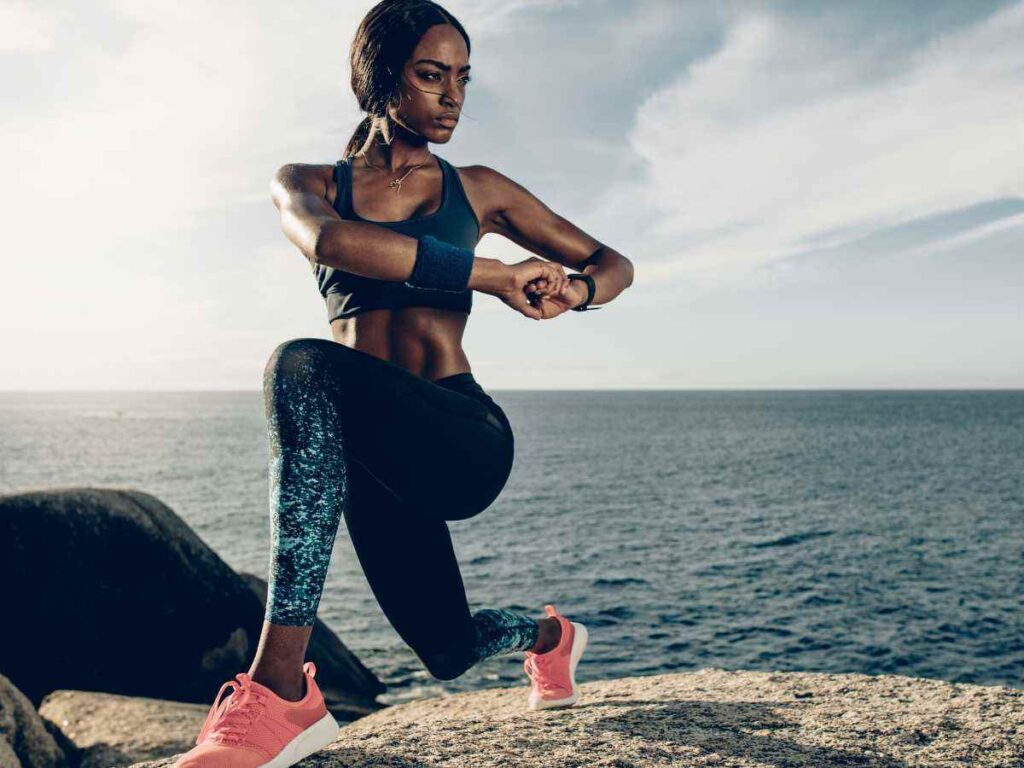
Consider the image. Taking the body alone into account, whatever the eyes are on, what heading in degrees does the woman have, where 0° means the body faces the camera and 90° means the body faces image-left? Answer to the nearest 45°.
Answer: approximately 0°
